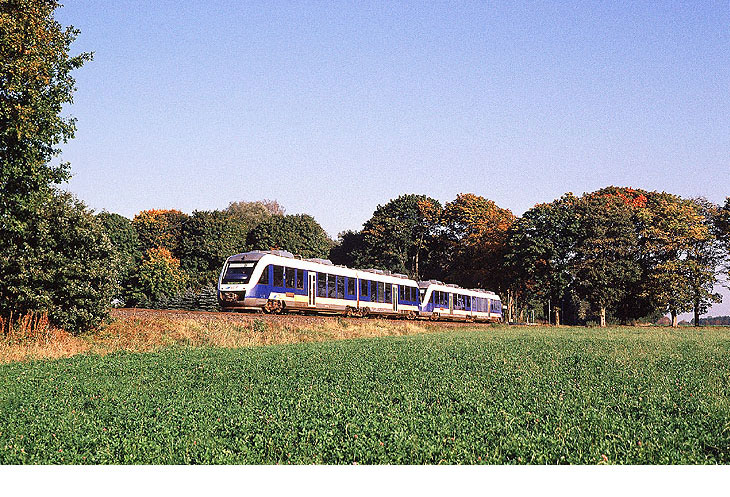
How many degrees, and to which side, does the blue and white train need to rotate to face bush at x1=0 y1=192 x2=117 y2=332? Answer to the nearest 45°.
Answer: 0° — it already faces it

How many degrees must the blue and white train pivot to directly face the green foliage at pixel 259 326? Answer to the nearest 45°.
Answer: approximately 45° to its left

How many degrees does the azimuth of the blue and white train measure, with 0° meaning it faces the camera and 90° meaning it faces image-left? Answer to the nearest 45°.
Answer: approximately 45°

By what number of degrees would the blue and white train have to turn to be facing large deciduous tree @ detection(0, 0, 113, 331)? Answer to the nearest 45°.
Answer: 0° — it already faces it
